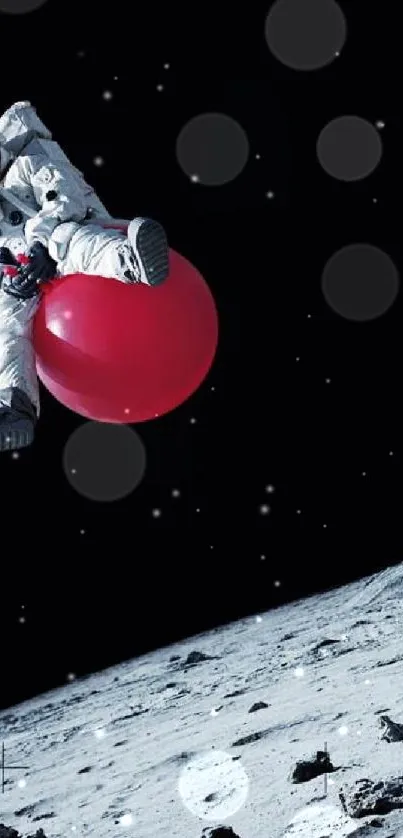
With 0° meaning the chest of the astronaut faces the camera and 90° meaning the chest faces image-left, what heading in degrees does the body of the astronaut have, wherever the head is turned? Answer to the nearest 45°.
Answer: approximately 0°
